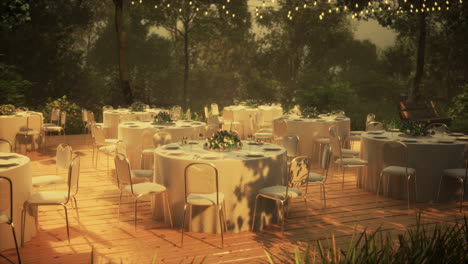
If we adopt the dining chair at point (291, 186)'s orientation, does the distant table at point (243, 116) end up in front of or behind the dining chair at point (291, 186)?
in front

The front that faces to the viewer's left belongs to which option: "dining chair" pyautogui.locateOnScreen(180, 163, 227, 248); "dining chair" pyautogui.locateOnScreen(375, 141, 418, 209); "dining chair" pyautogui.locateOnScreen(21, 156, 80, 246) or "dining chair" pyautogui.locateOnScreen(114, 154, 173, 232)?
"dining chair" pyautogui.locateOnScreen(21, 156, 80, 246)

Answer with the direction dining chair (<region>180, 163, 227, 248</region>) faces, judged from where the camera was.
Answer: facing away from the viewer

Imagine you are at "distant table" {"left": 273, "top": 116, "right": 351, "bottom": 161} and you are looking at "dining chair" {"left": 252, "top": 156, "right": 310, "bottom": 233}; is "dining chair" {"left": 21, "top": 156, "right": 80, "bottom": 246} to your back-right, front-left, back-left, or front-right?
front-right

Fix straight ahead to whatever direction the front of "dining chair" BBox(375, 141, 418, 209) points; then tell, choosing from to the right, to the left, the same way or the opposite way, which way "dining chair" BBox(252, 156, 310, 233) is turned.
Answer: to the left

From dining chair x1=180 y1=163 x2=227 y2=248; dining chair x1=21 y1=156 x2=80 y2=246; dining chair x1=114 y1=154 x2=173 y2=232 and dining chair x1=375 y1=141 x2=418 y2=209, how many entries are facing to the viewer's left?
1

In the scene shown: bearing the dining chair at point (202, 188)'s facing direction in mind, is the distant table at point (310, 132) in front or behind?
in front

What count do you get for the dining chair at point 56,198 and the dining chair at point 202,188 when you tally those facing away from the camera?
1

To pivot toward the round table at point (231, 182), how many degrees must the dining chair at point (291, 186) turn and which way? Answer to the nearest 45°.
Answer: approximately 45° to its left

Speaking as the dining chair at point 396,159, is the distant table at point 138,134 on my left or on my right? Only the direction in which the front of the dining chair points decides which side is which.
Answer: on my left

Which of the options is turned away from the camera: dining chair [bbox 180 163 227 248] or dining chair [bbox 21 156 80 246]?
dining chair [bbox 180 163 227 248]

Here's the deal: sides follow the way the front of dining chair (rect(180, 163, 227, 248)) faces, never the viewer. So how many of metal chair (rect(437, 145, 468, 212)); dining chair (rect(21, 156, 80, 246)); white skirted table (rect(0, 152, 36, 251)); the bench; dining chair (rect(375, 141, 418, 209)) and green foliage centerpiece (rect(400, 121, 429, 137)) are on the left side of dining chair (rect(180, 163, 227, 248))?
2
